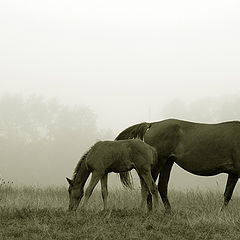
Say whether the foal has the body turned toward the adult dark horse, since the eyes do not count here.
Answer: no

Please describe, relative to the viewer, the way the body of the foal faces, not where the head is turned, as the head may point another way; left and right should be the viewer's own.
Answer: facing to the left of the viewer
